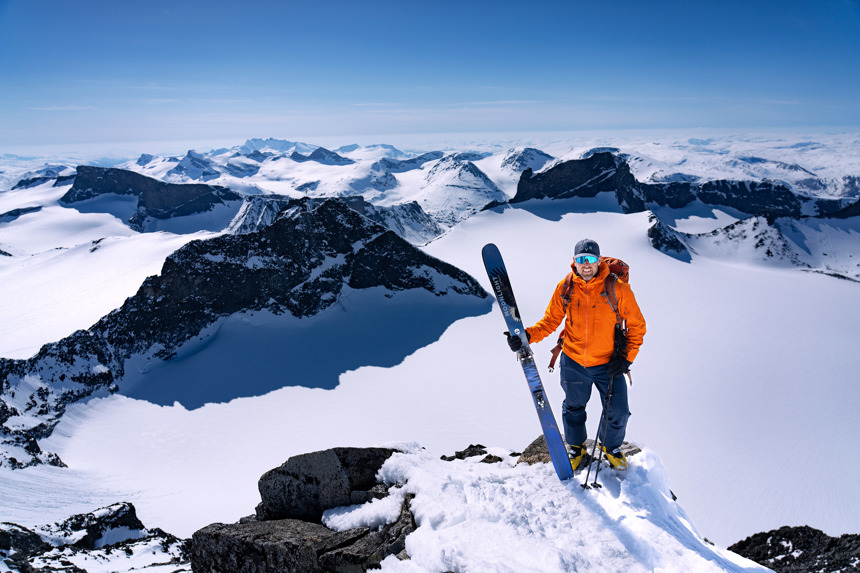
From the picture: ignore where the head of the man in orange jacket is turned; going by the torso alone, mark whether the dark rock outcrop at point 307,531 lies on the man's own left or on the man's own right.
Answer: on the man's own right

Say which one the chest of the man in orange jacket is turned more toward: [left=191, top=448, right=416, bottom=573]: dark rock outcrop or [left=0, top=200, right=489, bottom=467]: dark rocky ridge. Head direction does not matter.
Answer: the dark rock outcrop

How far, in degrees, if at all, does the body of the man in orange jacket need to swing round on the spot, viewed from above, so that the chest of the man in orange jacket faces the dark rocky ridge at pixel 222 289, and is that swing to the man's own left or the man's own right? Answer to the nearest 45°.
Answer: approximately 135° to the man's own right

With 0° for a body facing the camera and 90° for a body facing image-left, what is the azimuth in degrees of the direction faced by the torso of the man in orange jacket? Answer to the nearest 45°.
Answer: approximately 0°
